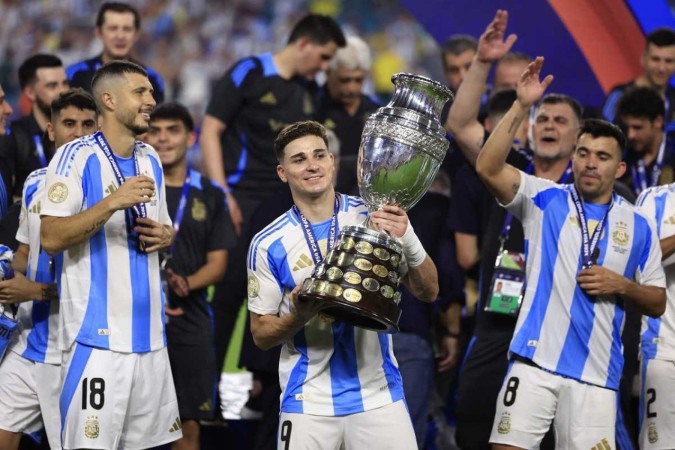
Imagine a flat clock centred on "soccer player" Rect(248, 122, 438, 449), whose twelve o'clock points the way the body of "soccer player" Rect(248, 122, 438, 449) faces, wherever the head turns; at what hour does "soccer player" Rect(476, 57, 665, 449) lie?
"soccer player" Rect(476, 57, 665, 449) is roughly at 8 o'clock from "soccer player" Rect(248, 122, 438, 449).

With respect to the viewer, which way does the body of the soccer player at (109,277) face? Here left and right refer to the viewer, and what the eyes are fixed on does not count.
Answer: facing the viewer and to the right of the viewer

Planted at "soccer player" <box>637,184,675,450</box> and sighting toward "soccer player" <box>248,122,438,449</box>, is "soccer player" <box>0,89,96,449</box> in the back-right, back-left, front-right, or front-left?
front-right

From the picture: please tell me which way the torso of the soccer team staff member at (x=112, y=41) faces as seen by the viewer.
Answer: toward the camera

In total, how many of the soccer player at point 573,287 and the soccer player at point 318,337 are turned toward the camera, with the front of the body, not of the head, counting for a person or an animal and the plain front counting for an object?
2

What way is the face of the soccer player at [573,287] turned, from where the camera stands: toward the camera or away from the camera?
toward the camera

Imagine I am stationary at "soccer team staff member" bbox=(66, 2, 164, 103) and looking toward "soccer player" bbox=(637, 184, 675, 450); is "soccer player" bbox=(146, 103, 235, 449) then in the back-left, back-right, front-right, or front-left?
front-right

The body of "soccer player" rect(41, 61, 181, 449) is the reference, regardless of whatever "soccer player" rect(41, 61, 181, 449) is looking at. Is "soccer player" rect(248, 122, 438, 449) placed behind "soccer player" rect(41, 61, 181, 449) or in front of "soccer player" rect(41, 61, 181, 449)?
in front

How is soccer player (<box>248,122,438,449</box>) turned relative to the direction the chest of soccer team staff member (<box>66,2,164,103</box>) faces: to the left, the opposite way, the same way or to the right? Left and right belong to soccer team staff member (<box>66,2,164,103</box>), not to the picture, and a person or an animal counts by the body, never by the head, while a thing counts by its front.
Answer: the same way

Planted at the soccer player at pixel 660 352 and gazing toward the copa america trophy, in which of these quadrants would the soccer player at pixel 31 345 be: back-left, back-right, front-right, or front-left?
front-right

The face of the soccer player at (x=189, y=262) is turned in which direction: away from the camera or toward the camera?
toward the camera

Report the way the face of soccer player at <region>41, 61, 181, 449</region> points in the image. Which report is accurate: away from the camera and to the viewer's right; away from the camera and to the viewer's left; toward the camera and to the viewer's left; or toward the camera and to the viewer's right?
toward the camera and to the viewer's right

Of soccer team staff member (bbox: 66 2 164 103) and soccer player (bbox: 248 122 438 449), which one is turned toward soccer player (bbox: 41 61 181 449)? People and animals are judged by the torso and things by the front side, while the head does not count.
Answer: soccer team staff member (bbox: 66 2 164 103)

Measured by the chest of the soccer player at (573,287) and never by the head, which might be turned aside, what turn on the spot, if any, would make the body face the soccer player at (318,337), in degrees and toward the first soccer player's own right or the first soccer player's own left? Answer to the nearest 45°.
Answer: approximately 45° to the first soccer player's own right

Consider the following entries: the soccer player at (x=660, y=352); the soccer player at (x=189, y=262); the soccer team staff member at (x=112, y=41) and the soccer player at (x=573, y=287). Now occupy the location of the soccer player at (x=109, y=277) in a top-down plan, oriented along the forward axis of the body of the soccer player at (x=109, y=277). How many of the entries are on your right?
0

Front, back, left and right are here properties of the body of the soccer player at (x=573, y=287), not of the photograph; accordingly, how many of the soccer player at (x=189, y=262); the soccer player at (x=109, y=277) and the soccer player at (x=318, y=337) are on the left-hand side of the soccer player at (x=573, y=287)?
0

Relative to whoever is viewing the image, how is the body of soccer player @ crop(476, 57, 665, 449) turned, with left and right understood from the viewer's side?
facing the viewer

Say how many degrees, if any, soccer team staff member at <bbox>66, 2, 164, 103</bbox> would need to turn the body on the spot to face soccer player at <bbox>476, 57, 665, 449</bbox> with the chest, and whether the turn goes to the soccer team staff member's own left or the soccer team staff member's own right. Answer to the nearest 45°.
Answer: approximately 45° to the soccer team staff member's own left
